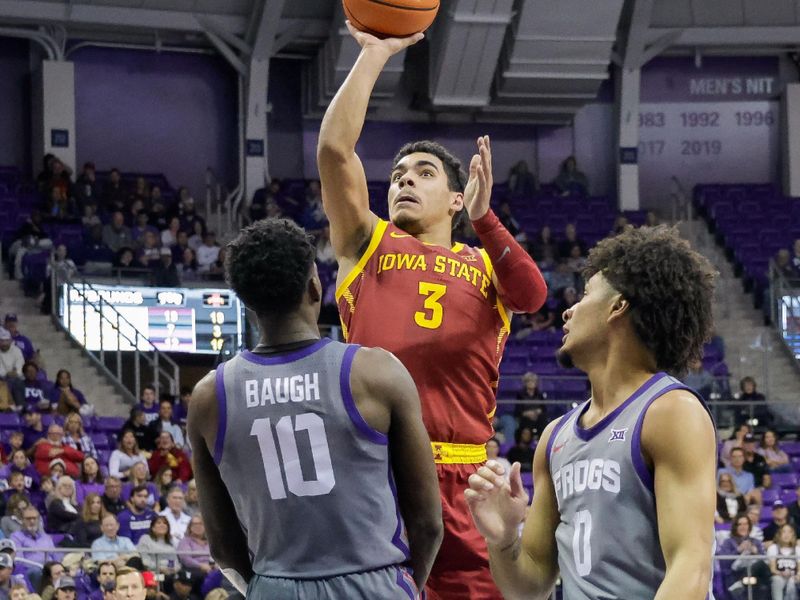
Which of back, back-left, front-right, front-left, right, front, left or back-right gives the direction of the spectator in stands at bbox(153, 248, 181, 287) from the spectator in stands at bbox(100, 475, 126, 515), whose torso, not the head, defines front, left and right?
back

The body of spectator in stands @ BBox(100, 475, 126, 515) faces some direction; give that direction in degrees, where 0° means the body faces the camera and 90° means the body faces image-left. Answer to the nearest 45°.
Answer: approximately 0°

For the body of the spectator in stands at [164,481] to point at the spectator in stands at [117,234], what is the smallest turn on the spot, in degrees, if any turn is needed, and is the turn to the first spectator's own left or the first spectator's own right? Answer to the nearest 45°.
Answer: approximately 135° to the first spectator's own left
